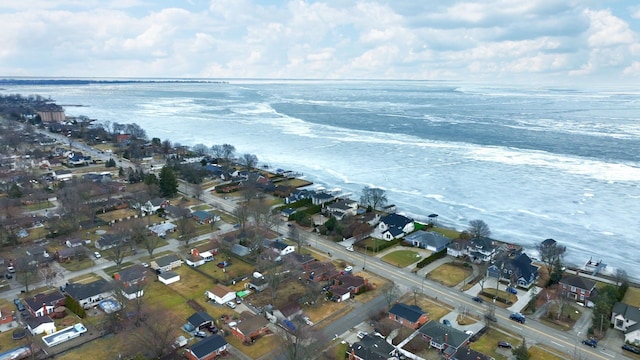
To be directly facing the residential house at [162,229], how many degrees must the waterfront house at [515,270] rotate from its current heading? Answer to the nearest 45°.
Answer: approximately 45° to its right

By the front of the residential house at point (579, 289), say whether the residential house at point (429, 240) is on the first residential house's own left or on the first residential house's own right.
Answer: on the first residential house's own right

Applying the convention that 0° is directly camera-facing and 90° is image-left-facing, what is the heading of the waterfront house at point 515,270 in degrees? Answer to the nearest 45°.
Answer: approximately 45°

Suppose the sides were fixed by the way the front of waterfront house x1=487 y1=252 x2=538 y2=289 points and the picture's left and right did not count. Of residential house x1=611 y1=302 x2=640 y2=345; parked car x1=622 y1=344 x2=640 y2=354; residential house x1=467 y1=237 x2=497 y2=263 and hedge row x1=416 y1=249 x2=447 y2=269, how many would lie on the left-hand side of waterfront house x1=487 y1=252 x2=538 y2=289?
2

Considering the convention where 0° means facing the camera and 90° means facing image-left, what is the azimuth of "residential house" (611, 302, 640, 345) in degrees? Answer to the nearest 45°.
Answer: approximately 45°
